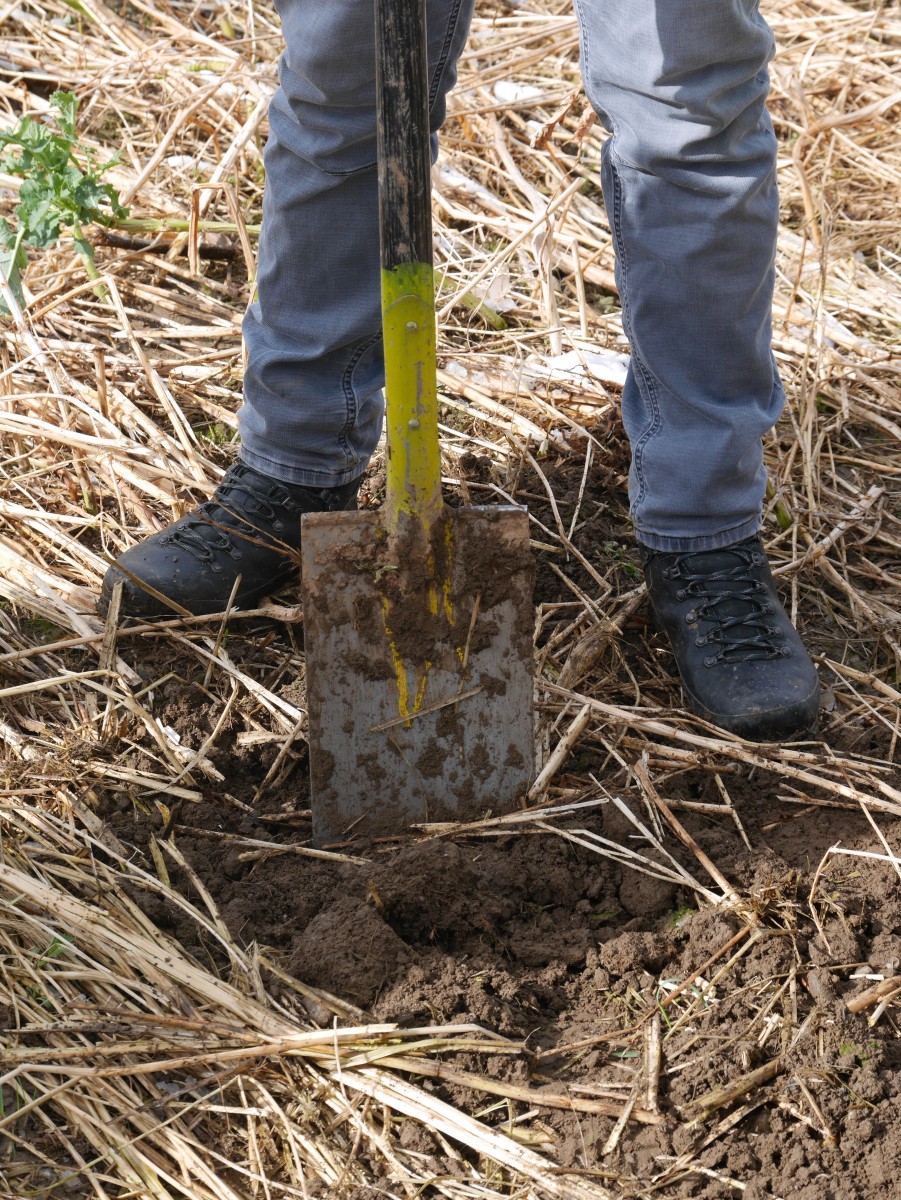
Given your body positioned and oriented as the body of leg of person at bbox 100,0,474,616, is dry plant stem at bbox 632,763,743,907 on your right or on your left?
on your left

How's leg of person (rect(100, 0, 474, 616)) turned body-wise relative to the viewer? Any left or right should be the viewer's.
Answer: facing the viewer and to the left of the viewer

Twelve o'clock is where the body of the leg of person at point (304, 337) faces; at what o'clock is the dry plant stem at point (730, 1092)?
The dry plant stem is roughly at 10 o'clock from the leg of person.

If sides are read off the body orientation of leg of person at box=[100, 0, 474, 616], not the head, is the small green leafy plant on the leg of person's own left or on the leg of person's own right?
on the leg of person's own right

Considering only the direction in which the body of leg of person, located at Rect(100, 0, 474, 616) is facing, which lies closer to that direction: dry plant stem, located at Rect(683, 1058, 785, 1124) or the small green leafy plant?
the dry plant stem
